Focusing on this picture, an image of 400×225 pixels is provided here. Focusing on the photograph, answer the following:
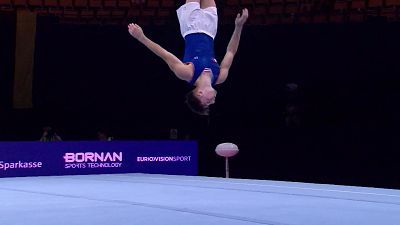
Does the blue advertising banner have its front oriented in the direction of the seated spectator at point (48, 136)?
no

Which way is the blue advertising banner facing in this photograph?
toward the camera

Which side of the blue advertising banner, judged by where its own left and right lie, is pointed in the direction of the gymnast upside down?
front

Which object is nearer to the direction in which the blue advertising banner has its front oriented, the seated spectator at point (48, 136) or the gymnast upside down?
the gymnast upside down
